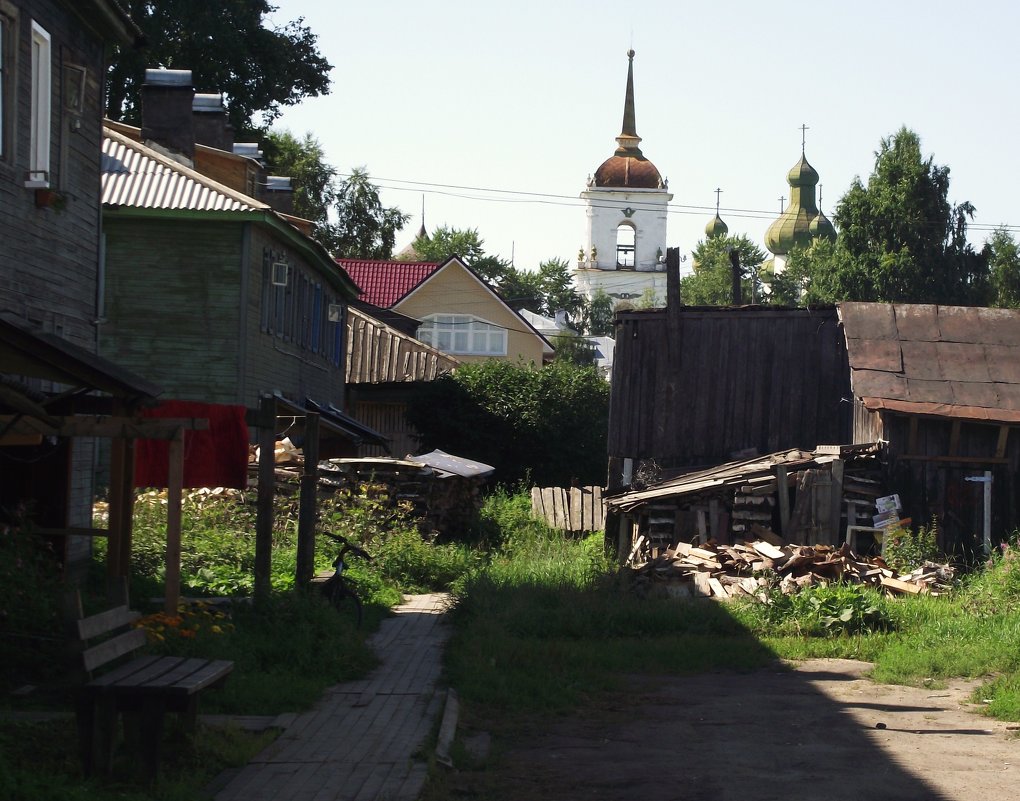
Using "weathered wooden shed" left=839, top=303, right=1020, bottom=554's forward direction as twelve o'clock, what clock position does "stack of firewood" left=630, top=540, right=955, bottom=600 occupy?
The stack of firewood is roughly at 1 o'clock from the weathered wooden shed.

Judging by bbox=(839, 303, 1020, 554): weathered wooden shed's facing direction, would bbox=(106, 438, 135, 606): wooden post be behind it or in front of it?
in front

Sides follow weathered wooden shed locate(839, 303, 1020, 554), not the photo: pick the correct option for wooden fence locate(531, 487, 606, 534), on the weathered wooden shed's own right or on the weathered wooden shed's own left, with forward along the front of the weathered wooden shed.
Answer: on the weathered wooden shed's own right

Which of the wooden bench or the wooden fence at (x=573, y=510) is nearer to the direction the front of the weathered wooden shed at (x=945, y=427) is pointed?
the wooden bench

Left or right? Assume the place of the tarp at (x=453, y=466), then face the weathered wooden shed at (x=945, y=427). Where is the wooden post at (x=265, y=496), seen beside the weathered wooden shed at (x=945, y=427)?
right

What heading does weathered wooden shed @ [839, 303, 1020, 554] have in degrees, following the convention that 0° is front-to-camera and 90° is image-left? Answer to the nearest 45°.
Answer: approximately 0°

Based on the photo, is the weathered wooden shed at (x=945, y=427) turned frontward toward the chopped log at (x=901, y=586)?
yes

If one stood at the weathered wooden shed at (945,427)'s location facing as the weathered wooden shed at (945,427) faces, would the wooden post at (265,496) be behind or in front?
in front

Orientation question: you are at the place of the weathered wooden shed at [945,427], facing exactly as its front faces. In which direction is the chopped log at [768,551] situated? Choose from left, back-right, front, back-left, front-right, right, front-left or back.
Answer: front-right

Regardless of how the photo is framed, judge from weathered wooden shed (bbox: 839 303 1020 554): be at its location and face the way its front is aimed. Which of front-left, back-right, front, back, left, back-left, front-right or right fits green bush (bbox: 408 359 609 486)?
back-right

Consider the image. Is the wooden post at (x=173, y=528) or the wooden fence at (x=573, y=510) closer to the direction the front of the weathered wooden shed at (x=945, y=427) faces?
the wooden post

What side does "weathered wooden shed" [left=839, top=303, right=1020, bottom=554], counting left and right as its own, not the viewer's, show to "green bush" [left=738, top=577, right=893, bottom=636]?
front
